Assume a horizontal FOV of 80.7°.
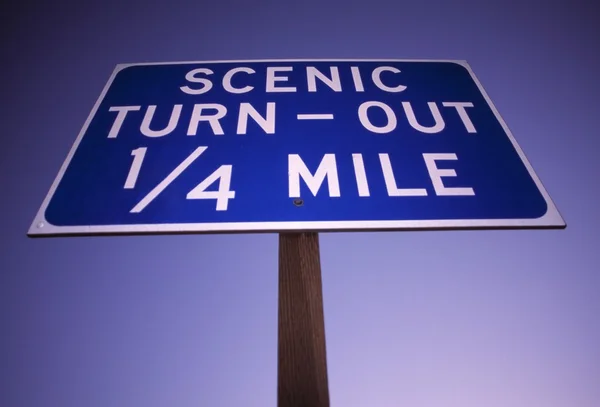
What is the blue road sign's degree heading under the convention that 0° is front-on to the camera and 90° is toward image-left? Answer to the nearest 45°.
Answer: approximately 0°
